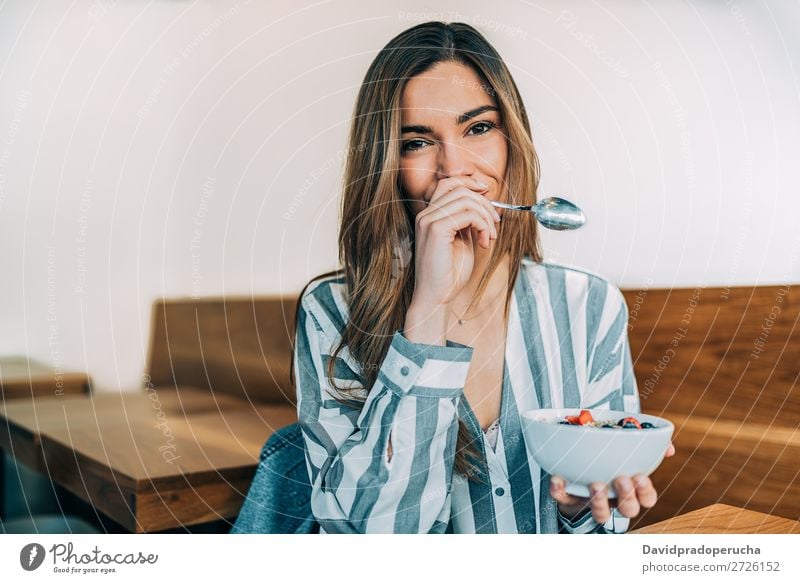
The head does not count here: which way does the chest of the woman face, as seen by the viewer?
toward the camera

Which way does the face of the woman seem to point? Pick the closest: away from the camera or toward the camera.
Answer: toward the camera

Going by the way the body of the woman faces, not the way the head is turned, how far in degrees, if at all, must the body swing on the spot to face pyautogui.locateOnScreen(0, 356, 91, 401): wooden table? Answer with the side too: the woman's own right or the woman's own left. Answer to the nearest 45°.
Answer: approximately 90° to the woman's own right
